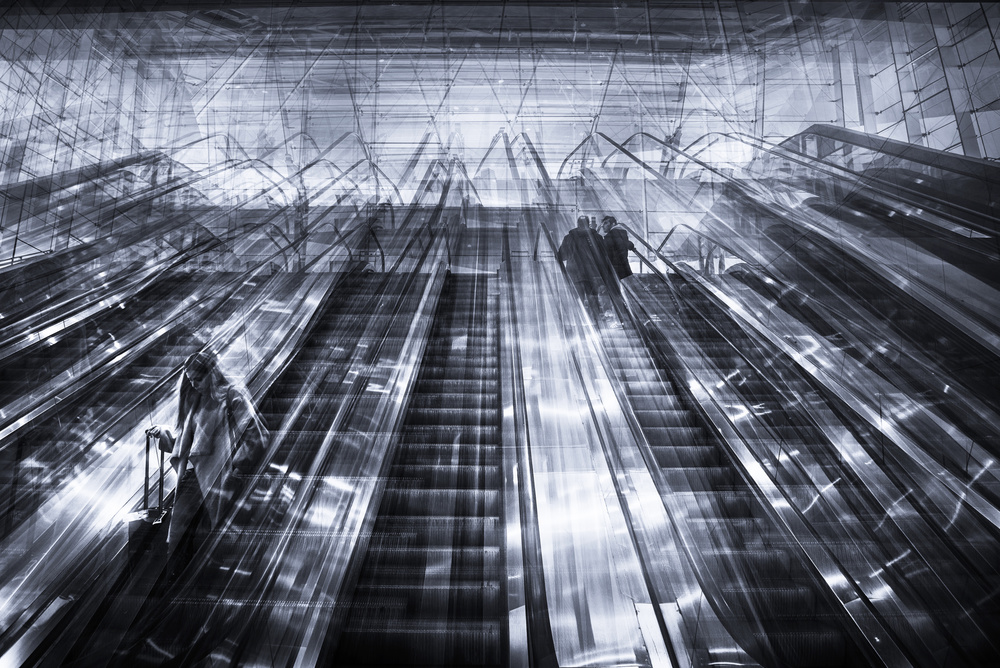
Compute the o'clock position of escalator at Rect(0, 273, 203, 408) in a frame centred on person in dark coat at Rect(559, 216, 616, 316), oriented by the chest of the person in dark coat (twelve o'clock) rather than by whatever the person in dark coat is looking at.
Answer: The escalator is roughly at 8 o'clock from the person in dark coat.

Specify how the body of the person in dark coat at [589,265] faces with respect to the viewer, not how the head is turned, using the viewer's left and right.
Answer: facing away from the viewer
